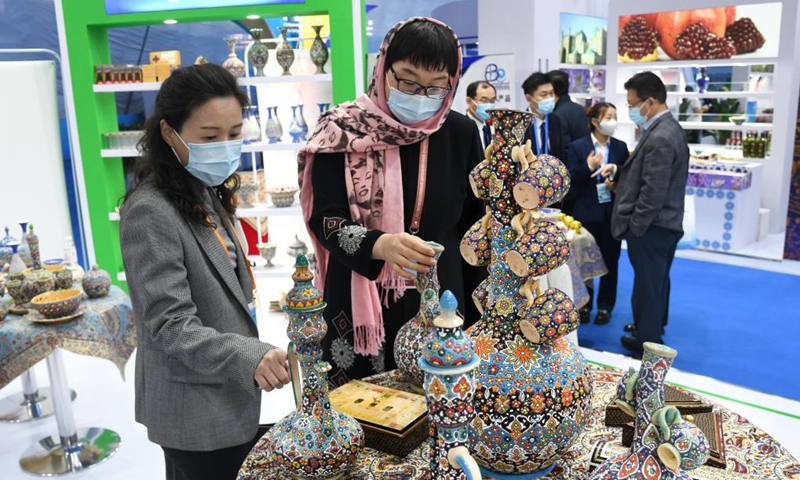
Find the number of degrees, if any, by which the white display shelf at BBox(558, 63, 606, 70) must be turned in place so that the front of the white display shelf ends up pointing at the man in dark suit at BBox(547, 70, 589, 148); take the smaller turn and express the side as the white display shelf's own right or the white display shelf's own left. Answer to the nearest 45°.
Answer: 0° — it already faces them

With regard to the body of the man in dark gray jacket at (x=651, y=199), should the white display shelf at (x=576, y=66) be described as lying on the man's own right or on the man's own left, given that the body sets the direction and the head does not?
on the man's own right

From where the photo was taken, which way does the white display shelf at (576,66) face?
toward the camera

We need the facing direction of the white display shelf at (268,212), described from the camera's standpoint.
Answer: facing the viewer

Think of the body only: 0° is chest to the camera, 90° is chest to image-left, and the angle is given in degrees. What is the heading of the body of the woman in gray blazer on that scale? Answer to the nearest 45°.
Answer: approximately 315°

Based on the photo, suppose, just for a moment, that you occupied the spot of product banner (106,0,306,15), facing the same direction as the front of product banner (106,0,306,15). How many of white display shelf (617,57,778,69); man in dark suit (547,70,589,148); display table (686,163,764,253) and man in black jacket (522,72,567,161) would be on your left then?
4

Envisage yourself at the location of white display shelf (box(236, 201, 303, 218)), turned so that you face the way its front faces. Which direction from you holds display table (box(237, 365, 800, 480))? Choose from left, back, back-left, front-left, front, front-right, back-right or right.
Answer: front

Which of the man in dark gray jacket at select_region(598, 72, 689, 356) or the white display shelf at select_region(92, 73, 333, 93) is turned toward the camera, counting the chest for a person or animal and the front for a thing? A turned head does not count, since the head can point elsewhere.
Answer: the white display shelf

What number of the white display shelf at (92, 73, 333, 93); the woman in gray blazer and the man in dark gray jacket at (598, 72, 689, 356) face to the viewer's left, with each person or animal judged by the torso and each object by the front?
1

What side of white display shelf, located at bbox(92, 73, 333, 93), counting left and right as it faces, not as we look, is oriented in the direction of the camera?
front

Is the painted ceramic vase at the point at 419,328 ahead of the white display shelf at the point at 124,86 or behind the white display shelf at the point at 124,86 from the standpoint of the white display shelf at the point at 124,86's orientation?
ahead

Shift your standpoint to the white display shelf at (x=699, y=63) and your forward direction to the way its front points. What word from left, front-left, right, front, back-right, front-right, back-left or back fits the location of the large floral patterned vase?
front

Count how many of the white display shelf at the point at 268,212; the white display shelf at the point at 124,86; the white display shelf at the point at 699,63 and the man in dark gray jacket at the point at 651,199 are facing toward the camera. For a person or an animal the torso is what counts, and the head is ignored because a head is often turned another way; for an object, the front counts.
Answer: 3

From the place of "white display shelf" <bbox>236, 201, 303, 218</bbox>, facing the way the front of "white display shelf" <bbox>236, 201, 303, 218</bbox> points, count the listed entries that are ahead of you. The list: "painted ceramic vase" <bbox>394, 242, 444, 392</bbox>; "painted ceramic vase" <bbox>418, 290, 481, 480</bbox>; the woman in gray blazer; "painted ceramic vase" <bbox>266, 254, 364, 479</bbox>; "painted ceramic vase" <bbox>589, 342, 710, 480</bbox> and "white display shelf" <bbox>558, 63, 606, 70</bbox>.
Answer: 5

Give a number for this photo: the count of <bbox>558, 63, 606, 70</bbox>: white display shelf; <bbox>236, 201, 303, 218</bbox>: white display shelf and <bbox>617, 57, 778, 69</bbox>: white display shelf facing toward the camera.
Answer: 3

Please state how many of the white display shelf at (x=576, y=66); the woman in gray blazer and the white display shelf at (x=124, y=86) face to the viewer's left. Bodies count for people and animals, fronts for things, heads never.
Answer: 0

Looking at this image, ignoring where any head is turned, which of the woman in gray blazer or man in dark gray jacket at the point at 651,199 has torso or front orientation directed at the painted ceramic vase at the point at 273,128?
the man in dark gray jacket

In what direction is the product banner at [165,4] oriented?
toward the camera

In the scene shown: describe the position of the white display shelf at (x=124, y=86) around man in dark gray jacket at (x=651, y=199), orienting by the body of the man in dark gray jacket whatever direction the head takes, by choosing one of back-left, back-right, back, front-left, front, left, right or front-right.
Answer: front
